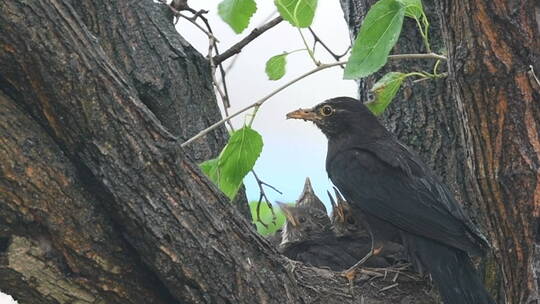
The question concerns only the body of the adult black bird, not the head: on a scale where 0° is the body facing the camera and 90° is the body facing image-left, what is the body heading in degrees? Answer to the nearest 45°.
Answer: approximately 90°
